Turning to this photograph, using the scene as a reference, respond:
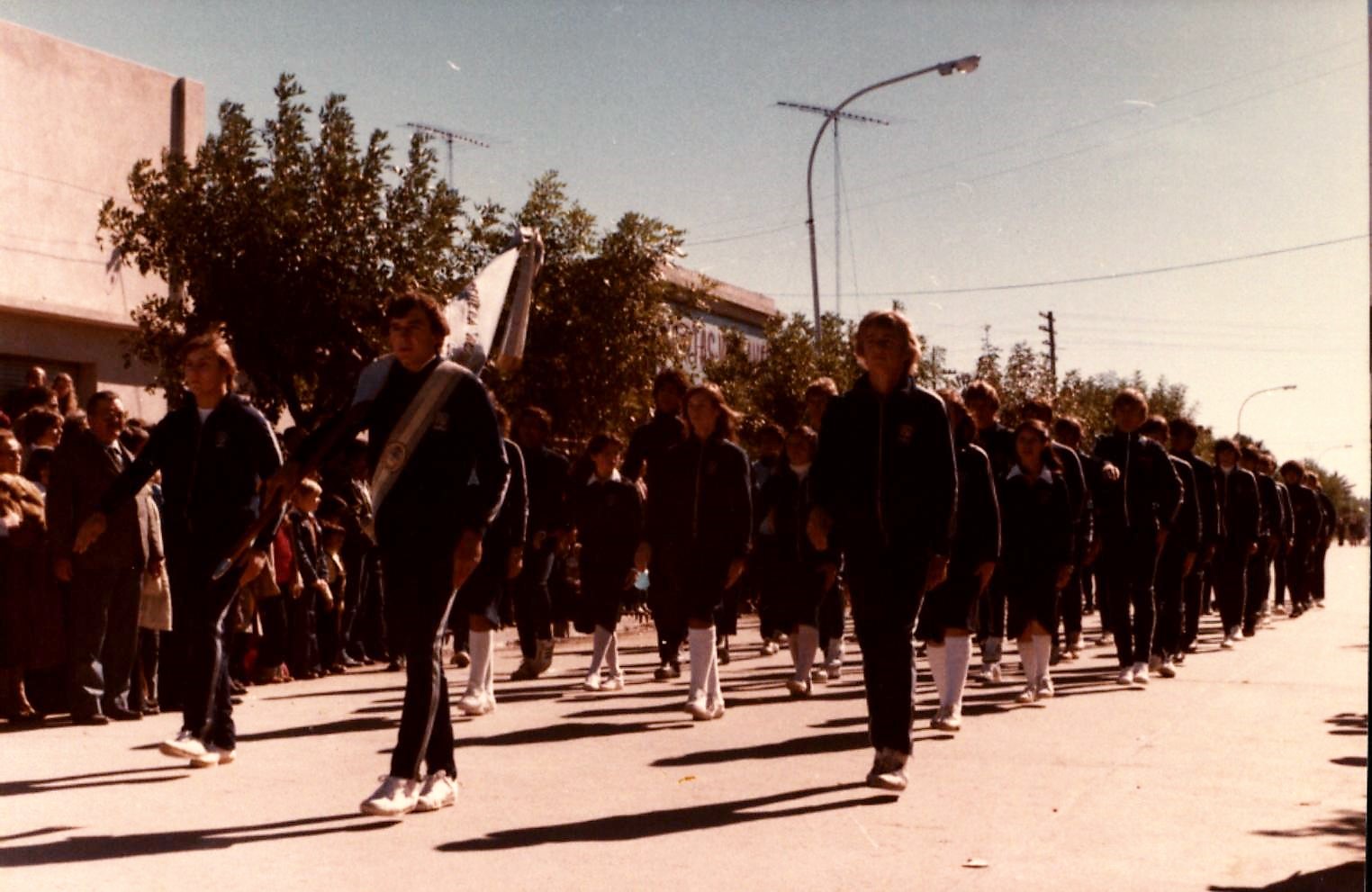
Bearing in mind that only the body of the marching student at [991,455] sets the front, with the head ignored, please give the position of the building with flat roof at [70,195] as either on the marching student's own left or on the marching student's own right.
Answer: on the marching student's own right

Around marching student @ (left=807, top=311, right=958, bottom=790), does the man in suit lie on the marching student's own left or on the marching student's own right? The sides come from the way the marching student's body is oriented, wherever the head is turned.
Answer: on the marching student's own right

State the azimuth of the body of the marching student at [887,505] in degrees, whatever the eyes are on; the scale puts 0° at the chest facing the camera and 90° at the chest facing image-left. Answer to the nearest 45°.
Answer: approximately 0°

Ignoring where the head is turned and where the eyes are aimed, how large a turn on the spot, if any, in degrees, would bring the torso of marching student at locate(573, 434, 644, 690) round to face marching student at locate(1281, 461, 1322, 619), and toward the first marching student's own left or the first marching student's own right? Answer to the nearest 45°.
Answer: approximately 135° to the first marching student's own left

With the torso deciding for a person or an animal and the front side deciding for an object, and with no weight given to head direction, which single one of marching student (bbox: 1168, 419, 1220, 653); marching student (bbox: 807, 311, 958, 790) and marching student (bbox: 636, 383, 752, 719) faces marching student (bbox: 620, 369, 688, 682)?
marching student (bbox: 1168, 419, 1220, 653)

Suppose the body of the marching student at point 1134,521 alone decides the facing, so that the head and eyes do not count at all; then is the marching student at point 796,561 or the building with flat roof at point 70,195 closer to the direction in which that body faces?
the marching student

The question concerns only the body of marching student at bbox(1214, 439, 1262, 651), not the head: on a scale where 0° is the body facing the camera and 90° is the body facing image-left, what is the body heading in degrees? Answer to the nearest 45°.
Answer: approximately 45°

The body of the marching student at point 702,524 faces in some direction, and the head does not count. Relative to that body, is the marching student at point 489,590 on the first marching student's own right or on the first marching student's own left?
on the first marching student's own right

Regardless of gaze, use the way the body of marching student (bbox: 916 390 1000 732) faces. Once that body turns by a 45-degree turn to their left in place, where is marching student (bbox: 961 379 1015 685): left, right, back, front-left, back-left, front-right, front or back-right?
back
